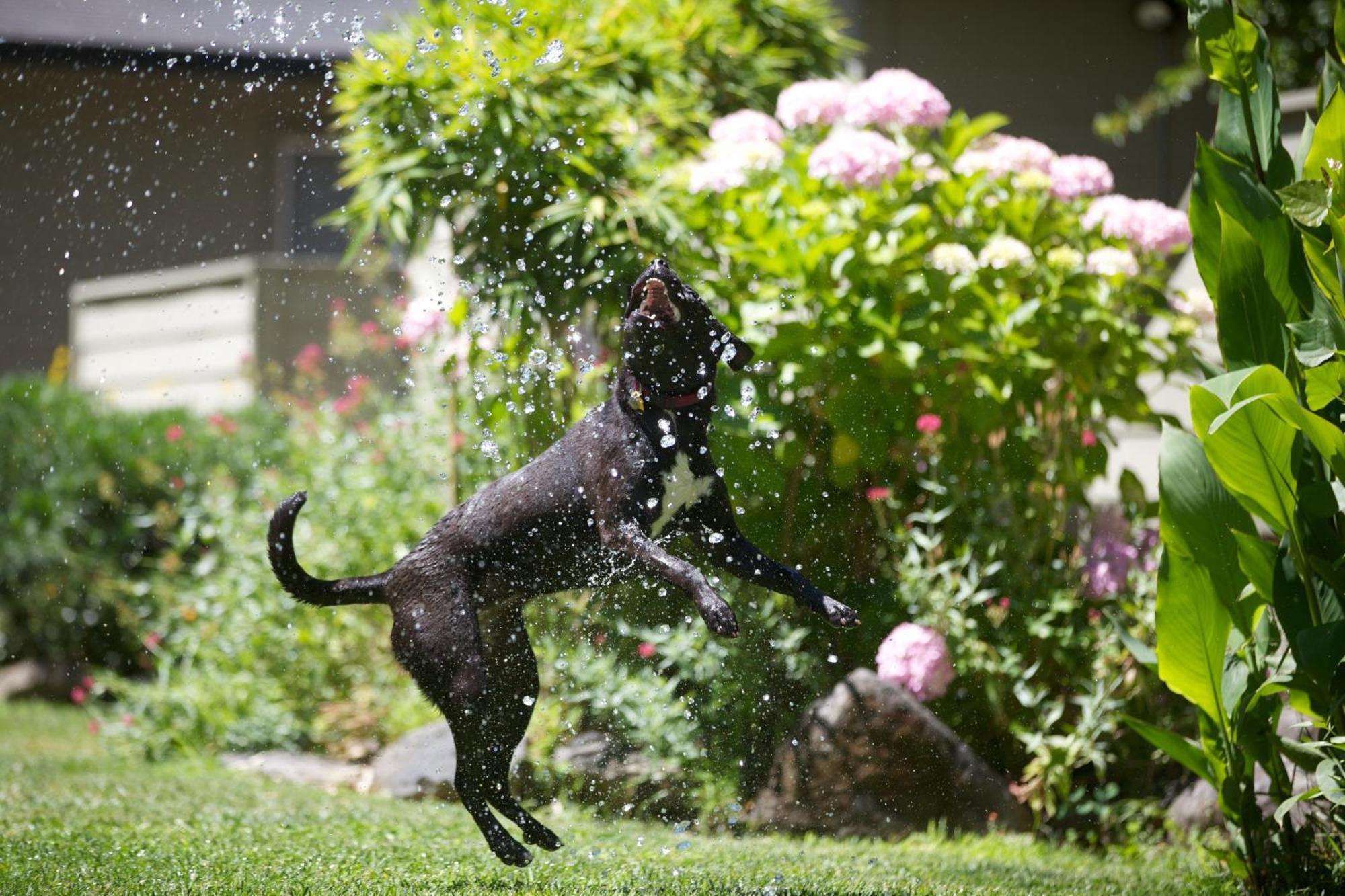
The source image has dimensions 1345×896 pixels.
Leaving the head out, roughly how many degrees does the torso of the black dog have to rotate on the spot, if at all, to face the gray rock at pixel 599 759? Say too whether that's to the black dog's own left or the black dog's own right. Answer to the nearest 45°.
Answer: approximately 135° to the black dog's own left

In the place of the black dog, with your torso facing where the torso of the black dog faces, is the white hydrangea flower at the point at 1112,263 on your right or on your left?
on your left

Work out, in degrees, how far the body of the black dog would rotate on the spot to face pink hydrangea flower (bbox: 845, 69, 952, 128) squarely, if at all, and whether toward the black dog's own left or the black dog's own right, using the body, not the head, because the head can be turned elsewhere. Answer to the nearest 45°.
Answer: approximately 90° to the black dog's own left

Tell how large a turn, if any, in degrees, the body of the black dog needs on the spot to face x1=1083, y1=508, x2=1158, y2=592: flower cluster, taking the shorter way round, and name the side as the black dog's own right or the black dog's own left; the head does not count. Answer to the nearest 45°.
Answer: approximately 90° to the black dog's own left

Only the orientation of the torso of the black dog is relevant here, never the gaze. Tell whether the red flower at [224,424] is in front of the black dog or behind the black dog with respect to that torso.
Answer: behind

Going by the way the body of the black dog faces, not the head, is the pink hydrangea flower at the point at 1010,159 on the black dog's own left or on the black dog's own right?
on the black dog's own left

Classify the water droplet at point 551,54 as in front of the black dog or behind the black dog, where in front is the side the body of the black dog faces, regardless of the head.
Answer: behind

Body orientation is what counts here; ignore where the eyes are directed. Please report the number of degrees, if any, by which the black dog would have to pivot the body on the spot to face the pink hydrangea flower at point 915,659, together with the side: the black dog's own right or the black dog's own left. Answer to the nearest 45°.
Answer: approximately 90° to the black dog's own left

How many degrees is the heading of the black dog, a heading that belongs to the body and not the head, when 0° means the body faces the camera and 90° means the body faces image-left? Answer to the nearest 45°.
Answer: approximately 315°
